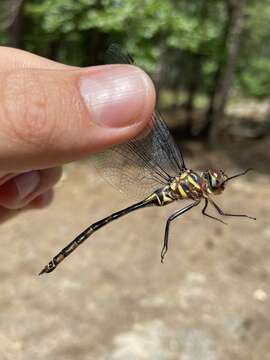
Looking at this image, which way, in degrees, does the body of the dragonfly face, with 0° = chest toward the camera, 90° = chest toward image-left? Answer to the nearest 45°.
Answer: approximately 270°

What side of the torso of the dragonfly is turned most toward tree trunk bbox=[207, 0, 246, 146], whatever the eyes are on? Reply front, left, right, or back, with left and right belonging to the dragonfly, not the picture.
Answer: left
